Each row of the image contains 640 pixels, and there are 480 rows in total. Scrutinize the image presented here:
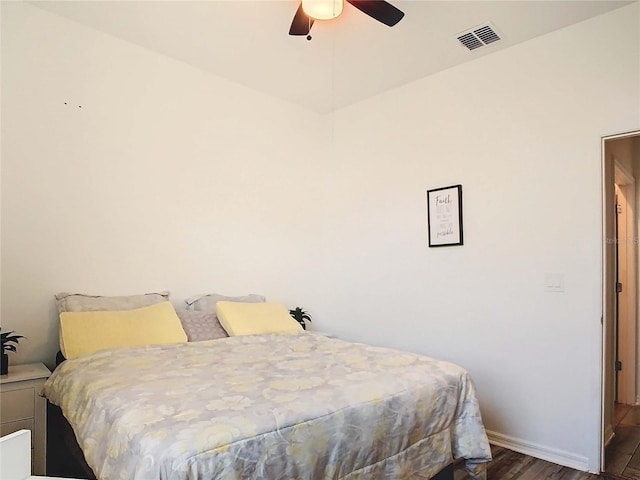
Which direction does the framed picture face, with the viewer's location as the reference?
facing the viewer and to the left of the viewer

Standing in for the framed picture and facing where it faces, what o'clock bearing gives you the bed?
The bed is roughly at 11 o'clock from the framed picture.

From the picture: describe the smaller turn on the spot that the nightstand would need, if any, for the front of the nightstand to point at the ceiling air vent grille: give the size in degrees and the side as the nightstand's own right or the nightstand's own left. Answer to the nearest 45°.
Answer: approximately 45° to the nightstand's own left

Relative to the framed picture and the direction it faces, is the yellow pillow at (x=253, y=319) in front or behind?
in front

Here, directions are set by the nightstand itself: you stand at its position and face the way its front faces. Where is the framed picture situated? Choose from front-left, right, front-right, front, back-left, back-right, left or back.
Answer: front-left

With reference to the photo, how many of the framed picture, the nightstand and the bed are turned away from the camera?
0

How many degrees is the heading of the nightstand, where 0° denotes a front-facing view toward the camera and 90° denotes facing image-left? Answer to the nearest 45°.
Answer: approximately 315°

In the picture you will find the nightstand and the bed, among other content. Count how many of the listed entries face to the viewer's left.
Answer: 0

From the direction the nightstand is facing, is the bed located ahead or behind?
ahead

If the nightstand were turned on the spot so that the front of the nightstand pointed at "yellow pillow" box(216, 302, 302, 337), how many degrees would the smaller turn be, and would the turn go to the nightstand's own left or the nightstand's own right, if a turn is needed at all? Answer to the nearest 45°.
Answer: approximately 45° to the nightstand's own left

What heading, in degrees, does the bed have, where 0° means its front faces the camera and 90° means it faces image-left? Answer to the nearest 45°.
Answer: approximately 315°

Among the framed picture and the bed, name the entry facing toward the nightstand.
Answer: the framed picture

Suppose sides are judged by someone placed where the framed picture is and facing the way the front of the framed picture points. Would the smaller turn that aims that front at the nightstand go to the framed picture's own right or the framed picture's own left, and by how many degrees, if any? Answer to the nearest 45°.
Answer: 0° — it already faces it

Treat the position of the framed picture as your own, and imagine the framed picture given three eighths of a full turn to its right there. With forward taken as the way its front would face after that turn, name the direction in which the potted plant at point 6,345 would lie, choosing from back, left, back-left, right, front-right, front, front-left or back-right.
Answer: back-left
